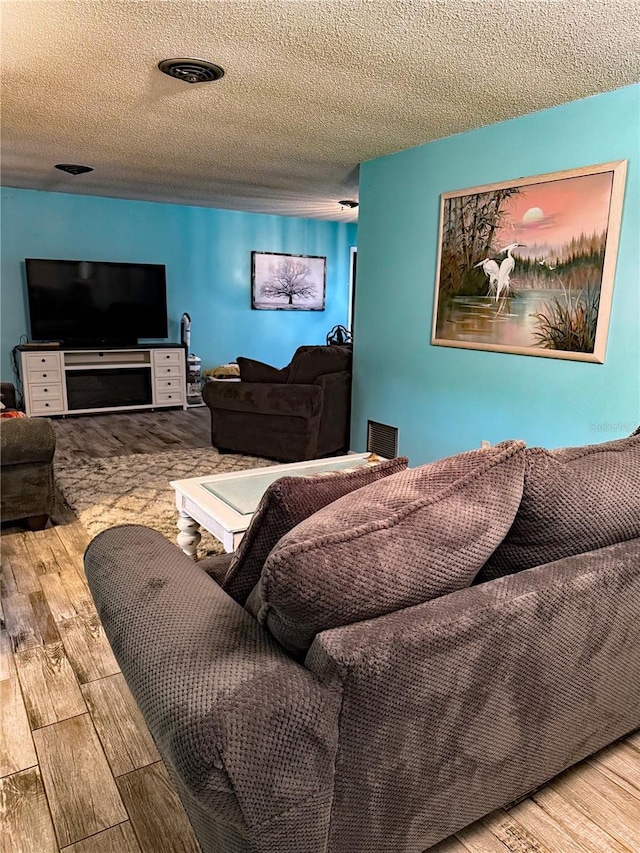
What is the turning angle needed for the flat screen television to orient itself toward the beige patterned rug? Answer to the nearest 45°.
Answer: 0° — it already faces it

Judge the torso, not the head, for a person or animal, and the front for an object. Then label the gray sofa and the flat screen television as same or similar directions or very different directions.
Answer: very different directions

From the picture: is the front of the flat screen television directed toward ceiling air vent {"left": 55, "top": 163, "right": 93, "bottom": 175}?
yes

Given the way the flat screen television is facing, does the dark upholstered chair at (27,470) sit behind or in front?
in front

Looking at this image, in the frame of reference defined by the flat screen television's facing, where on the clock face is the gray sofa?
The gray sofa is roughly at 12 o'clock from the flat screen television.

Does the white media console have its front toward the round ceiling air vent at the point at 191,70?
yes
